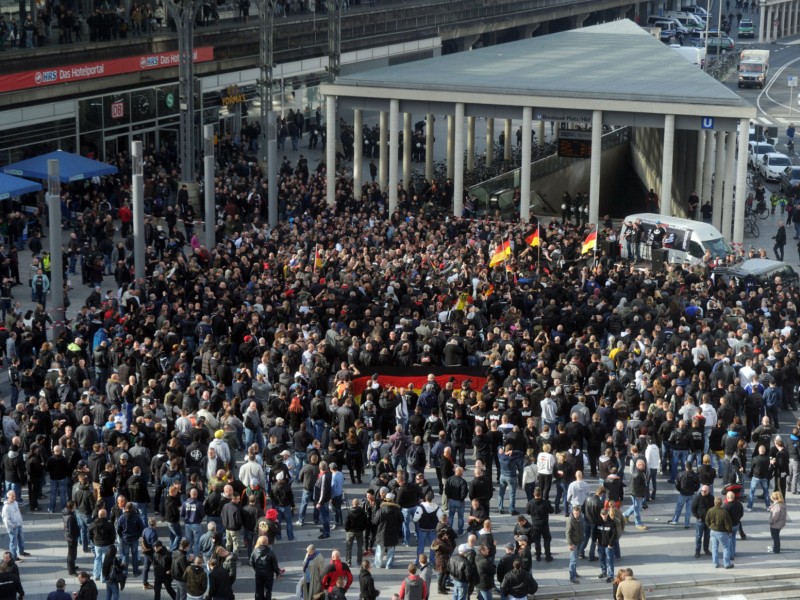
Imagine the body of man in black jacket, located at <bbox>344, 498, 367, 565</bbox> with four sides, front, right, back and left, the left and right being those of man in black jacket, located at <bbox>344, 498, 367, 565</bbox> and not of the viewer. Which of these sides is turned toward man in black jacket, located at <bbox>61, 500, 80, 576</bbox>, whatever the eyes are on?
left

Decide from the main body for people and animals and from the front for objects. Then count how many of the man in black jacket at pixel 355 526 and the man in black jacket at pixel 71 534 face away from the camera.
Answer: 1

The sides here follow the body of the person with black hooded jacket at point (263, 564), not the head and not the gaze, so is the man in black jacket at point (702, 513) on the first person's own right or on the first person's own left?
on the first person's own right

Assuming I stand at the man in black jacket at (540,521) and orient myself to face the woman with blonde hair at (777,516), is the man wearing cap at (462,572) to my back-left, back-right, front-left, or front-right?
back-right

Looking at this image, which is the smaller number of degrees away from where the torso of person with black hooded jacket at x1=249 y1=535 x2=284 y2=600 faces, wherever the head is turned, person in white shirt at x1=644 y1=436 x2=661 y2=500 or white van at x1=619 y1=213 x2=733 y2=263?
the white van

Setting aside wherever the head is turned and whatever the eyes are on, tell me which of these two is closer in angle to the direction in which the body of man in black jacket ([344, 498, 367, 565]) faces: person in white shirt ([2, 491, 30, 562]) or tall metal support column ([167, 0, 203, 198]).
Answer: the tall metal support column

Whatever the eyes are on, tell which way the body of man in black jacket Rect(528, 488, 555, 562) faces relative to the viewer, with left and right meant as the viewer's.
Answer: facing away from the viewer

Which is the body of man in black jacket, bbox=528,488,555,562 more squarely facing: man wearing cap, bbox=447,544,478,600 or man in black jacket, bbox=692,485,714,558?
the man in black jacket

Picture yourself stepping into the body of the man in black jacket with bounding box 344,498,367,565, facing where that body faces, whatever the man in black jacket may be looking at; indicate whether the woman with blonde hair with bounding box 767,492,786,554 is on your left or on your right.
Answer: on your right

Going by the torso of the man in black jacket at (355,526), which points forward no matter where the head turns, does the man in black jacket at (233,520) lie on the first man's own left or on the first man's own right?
on the first man's own left

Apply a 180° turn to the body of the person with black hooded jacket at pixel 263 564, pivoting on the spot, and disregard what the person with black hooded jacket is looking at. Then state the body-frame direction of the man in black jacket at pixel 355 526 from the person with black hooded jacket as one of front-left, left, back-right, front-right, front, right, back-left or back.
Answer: back-left

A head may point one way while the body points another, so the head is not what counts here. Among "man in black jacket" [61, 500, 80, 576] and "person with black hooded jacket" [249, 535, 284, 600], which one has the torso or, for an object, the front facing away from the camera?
the person with black hooded jacket

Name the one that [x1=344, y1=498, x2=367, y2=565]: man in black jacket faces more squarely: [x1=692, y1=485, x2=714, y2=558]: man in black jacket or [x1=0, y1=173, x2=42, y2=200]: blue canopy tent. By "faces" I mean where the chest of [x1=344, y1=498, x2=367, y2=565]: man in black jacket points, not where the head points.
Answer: the blue canopy tent

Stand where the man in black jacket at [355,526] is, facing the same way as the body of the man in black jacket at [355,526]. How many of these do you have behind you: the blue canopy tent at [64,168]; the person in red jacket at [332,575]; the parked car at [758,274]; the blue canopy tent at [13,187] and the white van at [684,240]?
1

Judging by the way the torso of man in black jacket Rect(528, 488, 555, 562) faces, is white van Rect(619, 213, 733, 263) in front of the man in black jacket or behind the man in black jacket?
in front
